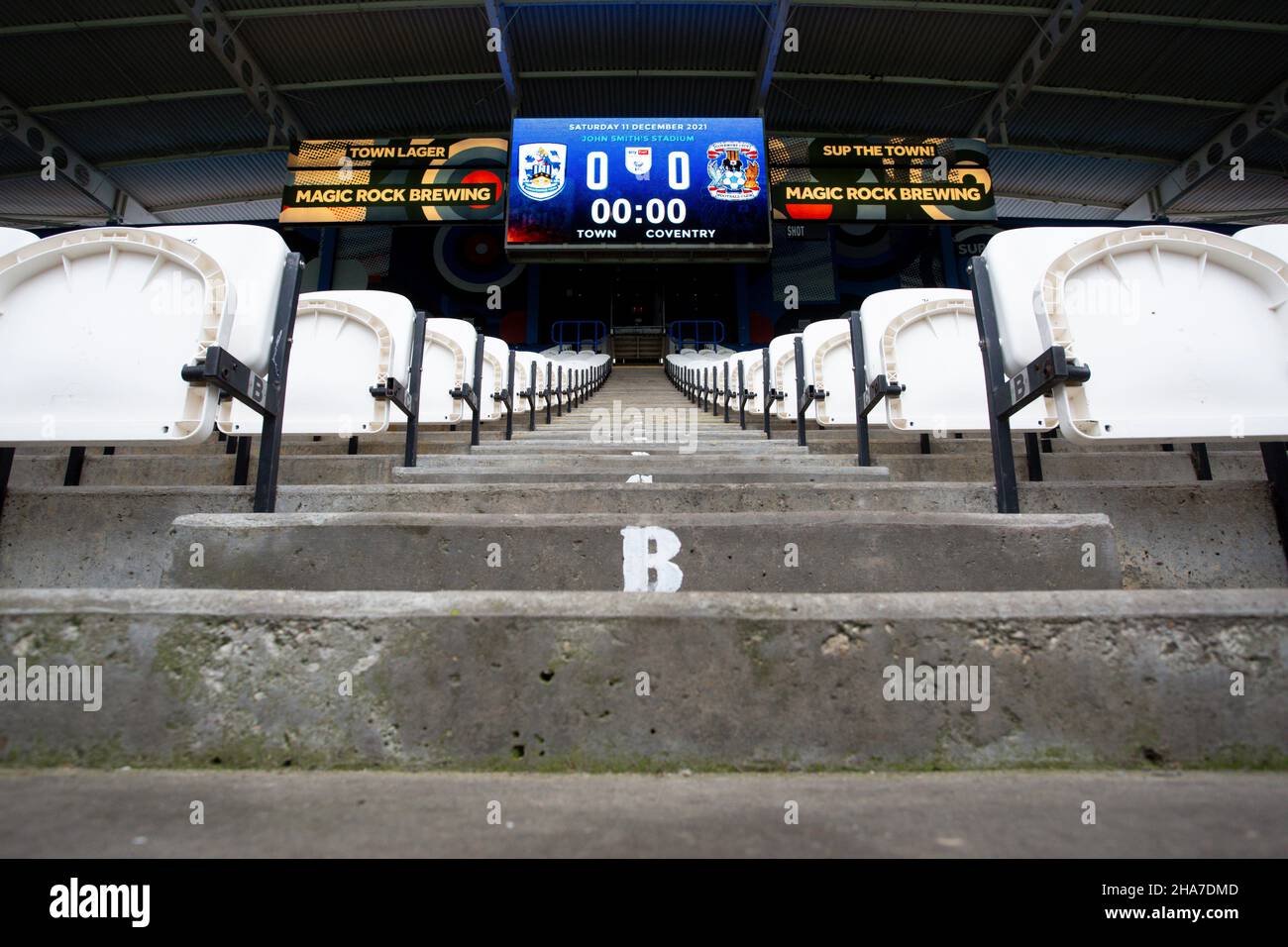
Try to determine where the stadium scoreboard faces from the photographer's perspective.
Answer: facing the viewer

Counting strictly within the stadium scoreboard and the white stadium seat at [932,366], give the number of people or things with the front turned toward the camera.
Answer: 2

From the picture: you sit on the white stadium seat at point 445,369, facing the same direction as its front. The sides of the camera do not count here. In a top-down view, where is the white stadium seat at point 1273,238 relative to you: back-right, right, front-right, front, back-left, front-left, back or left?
front-left

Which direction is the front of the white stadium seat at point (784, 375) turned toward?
toward the camera

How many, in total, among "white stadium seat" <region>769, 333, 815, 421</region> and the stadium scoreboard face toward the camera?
2

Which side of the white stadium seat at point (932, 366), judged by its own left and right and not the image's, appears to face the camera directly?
front

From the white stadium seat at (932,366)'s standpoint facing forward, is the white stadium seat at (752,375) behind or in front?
behind

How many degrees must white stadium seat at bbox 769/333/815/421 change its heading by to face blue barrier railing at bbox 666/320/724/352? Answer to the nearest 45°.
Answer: approximately 180°

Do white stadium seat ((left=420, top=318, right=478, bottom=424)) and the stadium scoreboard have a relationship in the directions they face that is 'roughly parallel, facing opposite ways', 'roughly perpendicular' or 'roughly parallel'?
roughly parallel

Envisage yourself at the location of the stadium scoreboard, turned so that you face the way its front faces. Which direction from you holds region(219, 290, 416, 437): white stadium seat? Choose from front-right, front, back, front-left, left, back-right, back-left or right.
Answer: front

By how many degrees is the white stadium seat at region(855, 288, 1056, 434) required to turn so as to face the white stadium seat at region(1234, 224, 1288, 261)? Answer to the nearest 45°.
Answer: approximately 90° to its left

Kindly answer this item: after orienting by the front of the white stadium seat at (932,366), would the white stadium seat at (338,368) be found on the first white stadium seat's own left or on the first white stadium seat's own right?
on the first white stadium seat's own right
